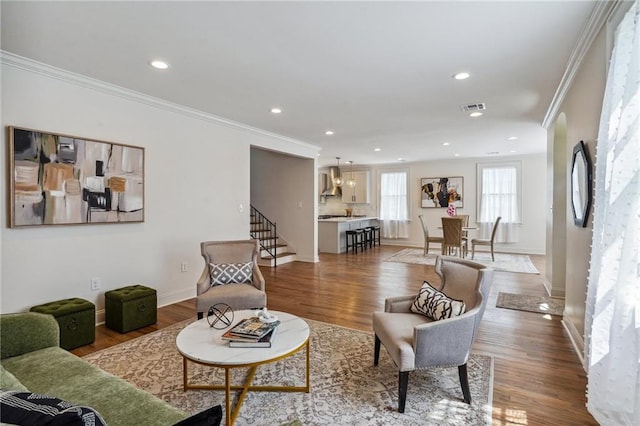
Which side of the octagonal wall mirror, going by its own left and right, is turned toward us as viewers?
left

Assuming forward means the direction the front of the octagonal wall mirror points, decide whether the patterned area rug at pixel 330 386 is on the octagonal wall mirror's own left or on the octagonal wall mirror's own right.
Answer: on the octagonal wall mirror's own left

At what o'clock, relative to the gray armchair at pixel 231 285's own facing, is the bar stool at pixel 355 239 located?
The bar stool is roughly at 7 o'clock from the gray armchair.

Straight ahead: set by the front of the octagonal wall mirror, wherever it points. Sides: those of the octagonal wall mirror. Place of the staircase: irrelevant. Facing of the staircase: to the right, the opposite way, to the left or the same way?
the opposite way

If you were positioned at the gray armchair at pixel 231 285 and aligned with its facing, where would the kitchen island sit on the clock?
The kitchen island is roughly at 7 o'clock from the gray armchair.

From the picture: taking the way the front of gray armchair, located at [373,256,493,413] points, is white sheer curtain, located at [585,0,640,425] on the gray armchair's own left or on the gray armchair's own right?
on the gray armchair's own left

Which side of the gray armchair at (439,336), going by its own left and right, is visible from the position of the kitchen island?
right

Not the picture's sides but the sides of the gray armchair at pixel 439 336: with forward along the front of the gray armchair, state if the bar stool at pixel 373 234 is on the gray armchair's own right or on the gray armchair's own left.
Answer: on the gray armchair's own right

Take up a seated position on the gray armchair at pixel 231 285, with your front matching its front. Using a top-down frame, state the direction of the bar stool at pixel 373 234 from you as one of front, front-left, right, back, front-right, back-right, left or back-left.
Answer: back-left

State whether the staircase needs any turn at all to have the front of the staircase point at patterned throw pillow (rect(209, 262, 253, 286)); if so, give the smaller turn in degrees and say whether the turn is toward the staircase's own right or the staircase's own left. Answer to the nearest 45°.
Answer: approximately 45° to the staircase's own right

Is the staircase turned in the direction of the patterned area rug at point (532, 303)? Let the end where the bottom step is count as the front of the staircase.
yes

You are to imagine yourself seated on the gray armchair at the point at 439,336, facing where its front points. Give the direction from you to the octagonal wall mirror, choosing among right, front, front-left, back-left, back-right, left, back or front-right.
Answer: back

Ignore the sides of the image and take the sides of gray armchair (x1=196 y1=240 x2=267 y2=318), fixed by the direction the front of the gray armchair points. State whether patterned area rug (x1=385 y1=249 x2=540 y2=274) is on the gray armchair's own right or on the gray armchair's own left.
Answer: on the gray armchair's own left
